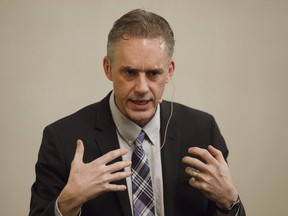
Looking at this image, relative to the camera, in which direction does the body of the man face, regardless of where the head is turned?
toward the camera
